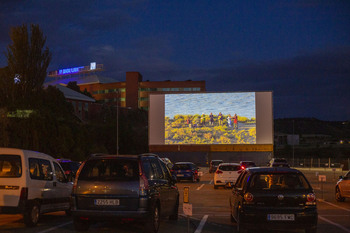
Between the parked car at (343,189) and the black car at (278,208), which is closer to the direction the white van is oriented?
the parked car

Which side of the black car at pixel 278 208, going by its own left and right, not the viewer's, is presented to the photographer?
back

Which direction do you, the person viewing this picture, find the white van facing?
facing away from the viewer and to the right of the viewer

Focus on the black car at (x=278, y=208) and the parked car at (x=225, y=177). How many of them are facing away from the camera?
2

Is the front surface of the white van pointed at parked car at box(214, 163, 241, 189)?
yes

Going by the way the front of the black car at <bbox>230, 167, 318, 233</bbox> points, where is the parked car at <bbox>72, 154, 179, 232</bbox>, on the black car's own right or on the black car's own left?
on the black car's own left

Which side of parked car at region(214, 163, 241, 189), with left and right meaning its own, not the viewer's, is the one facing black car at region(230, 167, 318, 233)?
back

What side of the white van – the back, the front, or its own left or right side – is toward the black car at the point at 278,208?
right

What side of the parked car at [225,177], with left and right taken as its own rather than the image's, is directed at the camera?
back

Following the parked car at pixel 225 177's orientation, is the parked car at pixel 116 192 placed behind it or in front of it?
behind
